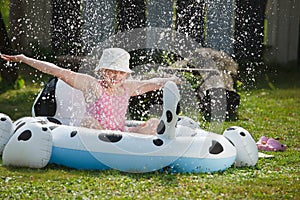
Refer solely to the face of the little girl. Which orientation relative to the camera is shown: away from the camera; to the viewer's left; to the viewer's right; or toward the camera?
toward the camera

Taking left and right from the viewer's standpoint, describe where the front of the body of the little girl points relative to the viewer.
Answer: facing the viewer and to the right of the viewer

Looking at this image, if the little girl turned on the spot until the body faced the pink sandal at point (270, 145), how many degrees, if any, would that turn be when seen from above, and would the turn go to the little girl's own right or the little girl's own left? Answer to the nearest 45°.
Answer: approximately 45° to the little girl's own left
